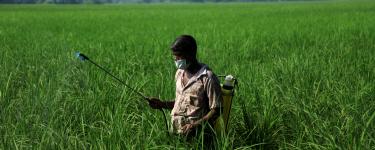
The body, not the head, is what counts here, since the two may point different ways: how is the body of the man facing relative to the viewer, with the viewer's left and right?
facing the viewer and to the left of the viewer
